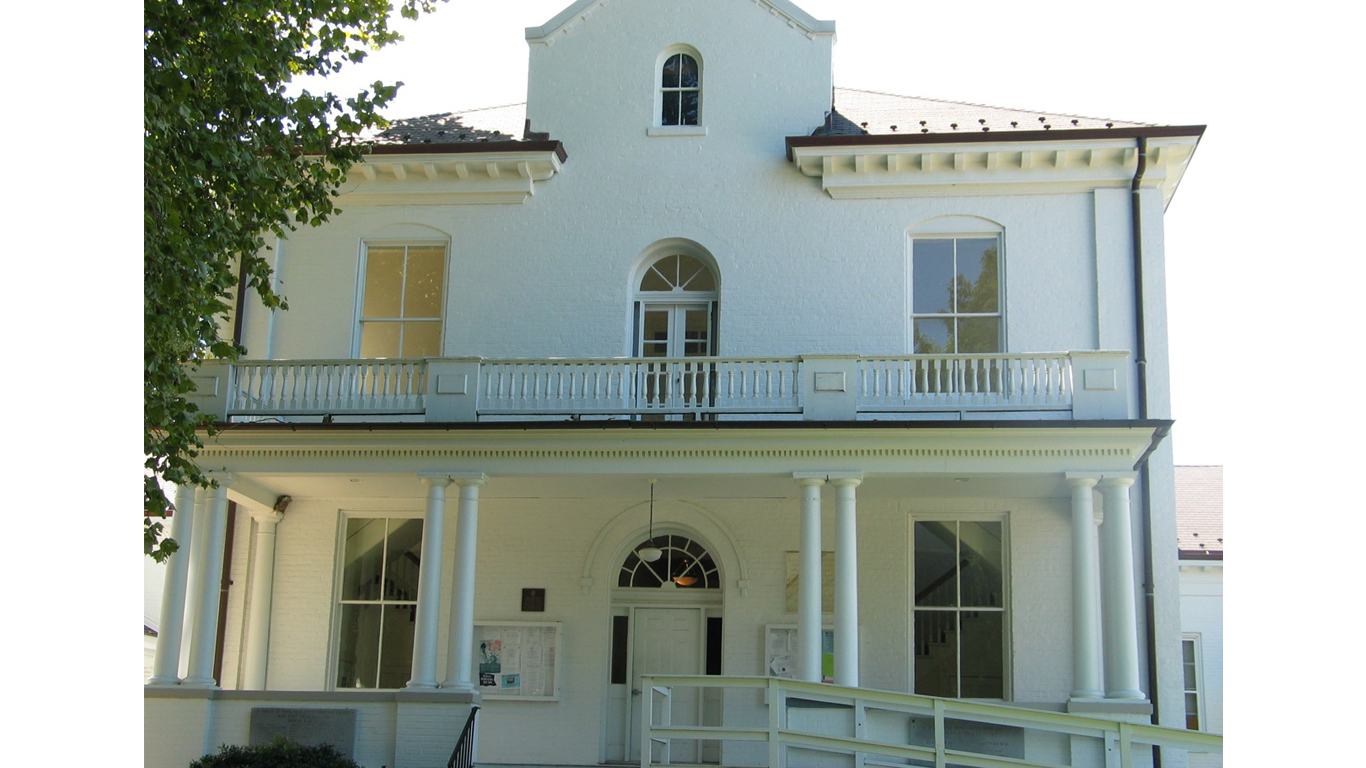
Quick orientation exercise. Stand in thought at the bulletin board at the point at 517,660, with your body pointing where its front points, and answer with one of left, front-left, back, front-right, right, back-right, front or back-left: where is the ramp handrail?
front-left

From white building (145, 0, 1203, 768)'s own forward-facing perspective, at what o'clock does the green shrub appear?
The green shrub is roughly at 2 o'clock from the white building.

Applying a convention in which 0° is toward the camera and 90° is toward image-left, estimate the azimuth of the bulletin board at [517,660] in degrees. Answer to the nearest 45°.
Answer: approximately 0°

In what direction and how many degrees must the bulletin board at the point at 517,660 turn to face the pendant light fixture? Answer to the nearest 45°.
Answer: approximately 90° to its left

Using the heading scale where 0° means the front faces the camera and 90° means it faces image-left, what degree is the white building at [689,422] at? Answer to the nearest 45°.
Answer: approximately 0°

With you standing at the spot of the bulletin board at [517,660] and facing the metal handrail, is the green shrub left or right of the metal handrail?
right
